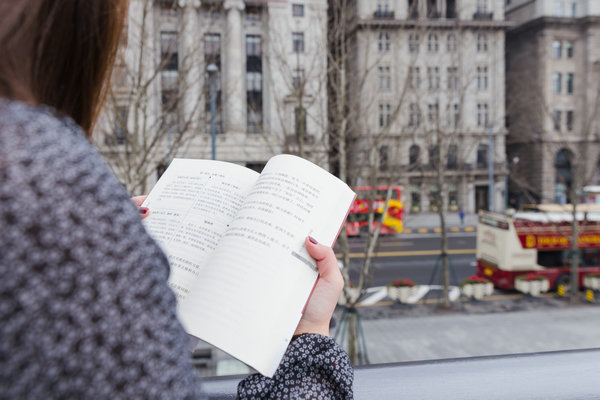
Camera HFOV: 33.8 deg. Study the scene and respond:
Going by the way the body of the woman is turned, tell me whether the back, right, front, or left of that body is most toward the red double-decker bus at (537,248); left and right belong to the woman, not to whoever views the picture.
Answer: front

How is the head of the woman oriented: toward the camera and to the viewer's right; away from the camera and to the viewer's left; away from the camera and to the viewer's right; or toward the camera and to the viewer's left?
away from the camera and to the viewer's right

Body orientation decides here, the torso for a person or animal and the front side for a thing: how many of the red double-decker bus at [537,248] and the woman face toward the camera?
0
